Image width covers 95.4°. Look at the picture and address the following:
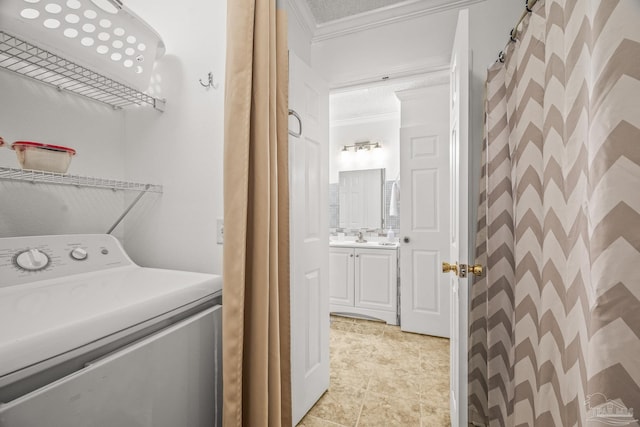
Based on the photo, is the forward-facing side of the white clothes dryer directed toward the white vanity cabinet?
no

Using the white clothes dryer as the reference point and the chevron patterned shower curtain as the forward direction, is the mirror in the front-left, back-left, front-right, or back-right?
front-left

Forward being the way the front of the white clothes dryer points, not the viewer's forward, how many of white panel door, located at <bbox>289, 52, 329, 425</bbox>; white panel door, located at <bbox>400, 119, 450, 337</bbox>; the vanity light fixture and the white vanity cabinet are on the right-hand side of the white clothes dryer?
0

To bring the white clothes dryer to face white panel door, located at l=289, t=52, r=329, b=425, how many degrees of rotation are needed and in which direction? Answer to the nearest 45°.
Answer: approximately 90° to its left

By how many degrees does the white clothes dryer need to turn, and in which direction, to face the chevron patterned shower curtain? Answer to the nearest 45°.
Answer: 0° — it already faces it

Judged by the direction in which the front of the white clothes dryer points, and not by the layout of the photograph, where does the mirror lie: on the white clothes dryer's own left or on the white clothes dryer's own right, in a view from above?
on the white clothes dryer's own left

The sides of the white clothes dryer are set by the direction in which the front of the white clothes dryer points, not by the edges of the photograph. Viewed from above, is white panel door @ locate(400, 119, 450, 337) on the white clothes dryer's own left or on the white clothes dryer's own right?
on the white clothes dryer's own left

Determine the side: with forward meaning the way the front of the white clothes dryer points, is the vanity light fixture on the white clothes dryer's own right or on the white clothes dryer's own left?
on the white clothes dryer's own left
